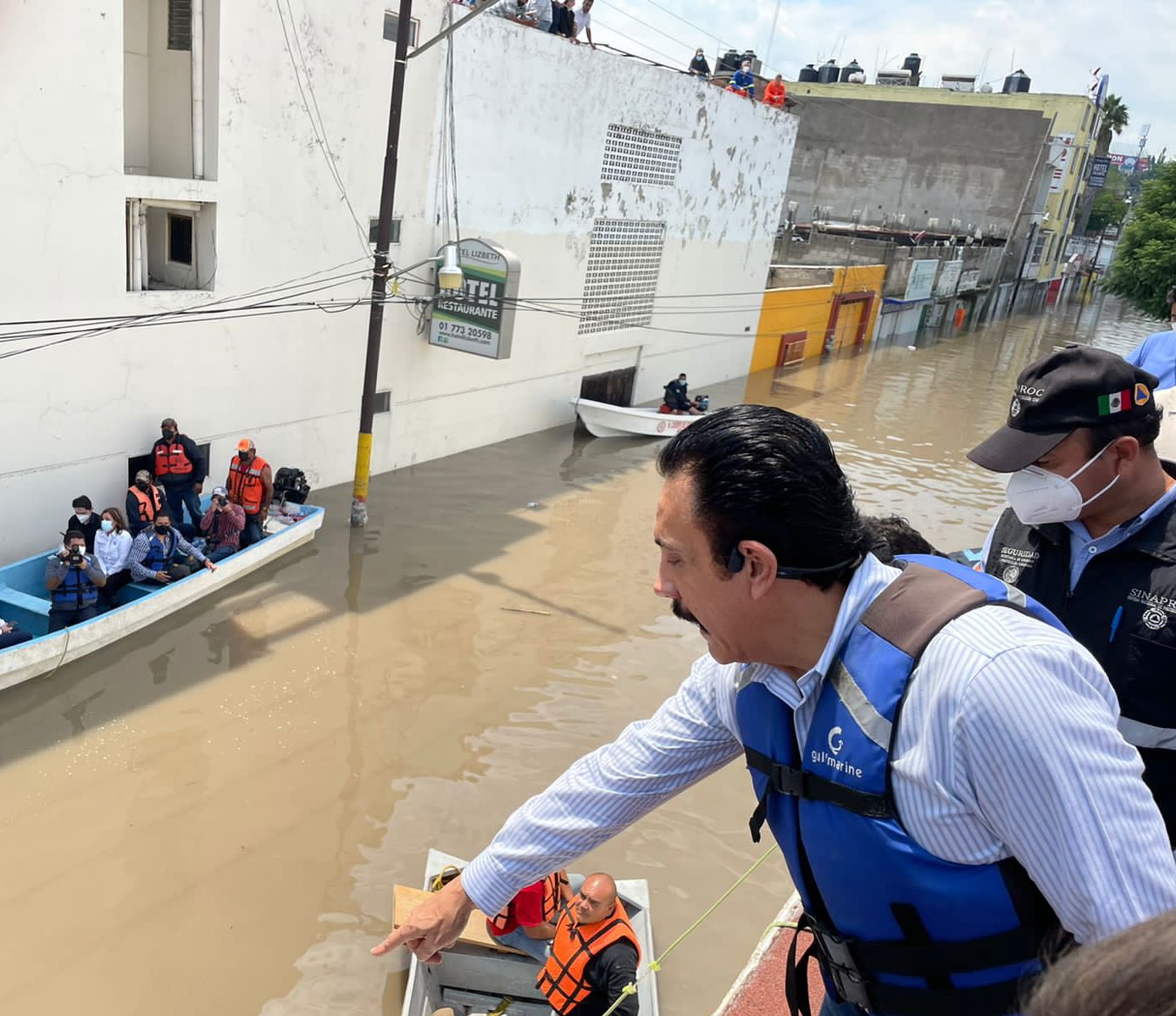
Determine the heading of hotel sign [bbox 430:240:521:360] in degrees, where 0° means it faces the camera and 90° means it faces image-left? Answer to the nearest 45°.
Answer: approximately 45°

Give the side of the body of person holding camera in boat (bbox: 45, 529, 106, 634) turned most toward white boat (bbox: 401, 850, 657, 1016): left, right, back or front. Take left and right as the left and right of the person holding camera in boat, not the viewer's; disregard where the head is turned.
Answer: front

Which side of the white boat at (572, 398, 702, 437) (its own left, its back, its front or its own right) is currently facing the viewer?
left

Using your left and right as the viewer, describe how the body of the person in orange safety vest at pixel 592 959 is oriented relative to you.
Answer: facing the viewer and to the left of the viewer

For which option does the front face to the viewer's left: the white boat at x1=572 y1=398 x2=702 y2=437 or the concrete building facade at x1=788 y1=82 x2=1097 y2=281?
the white boat

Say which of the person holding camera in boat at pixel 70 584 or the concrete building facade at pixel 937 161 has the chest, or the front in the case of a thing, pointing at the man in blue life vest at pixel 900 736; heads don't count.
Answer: the person holding camera in boat
